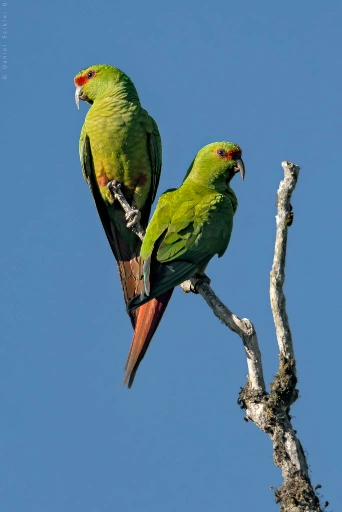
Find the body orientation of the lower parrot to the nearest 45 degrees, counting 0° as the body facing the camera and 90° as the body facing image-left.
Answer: approximately 225°
